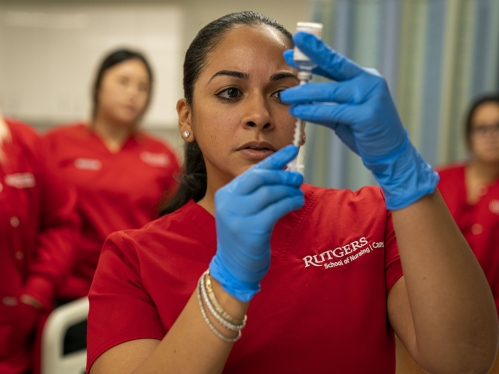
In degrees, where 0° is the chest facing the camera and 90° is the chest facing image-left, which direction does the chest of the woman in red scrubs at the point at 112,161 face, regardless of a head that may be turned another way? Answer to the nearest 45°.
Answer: approximately 0°

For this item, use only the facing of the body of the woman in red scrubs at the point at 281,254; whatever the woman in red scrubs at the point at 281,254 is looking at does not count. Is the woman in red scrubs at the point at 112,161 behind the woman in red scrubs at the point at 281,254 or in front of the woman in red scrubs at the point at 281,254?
behind

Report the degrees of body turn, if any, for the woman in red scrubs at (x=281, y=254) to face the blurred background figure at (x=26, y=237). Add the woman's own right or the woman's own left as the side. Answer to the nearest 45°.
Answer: approximately 135° to the woman's own right

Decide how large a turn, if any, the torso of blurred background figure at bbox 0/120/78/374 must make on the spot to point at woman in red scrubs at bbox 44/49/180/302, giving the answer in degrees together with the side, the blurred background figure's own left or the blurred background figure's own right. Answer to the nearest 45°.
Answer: approximately 135° to the blurred background figure's own left

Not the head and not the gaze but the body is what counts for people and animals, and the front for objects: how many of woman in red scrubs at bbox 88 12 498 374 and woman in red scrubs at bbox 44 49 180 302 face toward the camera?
2

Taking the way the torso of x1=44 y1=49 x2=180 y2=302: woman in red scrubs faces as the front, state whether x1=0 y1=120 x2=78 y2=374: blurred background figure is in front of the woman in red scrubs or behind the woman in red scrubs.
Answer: in front

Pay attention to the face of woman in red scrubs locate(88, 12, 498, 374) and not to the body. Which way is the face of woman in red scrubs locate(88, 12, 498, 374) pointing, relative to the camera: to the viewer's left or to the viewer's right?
to the viewer's right

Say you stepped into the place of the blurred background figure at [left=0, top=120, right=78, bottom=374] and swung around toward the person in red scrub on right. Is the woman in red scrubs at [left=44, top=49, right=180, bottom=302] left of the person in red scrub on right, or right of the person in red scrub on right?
left

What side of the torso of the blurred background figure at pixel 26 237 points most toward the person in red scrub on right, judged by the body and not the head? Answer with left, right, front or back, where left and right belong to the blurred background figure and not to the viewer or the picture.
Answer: left
